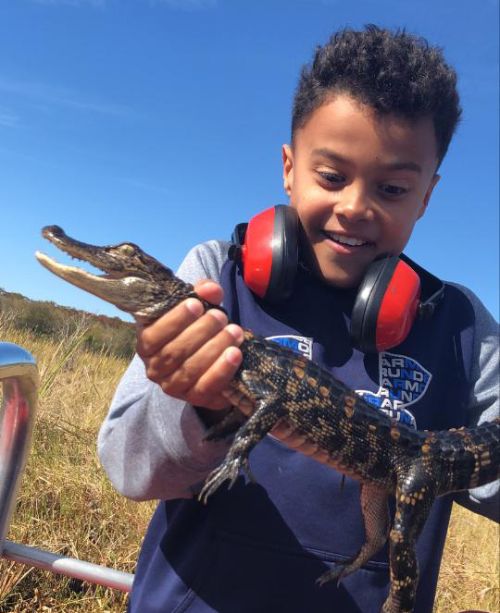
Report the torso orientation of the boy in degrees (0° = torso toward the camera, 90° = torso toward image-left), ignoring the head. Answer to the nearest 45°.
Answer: approximately 0°

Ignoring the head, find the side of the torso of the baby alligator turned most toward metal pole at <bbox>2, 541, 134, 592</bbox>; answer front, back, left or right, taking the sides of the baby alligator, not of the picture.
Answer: front

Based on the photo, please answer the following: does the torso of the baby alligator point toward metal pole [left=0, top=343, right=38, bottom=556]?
yes

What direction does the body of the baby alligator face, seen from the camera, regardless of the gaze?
to the viewer's left
